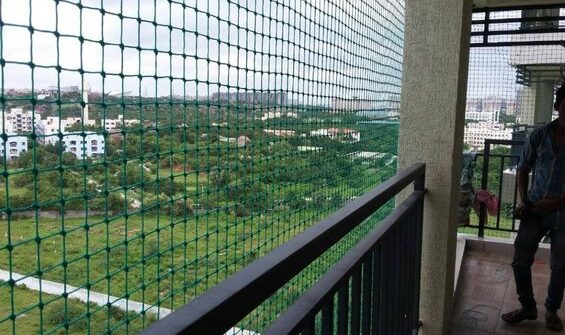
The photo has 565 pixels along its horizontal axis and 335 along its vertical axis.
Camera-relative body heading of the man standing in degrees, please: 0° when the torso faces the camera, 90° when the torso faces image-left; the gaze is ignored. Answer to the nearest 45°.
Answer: approximately 0°

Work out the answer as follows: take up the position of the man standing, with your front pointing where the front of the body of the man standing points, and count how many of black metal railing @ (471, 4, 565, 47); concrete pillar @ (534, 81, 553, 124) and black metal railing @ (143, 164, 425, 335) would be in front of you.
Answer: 1

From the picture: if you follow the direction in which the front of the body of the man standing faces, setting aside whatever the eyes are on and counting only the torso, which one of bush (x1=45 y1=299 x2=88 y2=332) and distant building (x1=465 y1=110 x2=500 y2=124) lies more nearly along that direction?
the bush

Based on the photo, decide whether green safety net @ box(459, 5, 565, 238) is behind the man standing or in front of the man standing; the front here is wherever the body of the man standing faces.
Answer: behind

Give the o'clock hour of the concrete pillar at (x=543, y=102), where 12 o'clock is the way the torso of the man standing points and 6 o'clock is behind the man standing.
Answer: The concrete pillar is roughly at 6 o'clock from the man standing.

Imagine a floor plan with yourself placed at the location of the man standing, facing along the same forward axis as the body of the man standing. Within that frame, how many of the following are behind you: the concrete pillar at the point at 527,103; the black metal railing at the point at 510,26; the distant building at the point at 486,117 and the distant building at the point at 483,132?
4

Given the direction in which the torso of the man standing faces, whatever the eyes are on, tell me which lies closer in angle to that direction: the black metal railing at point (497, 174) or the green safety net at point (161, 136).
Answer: the green safety net
